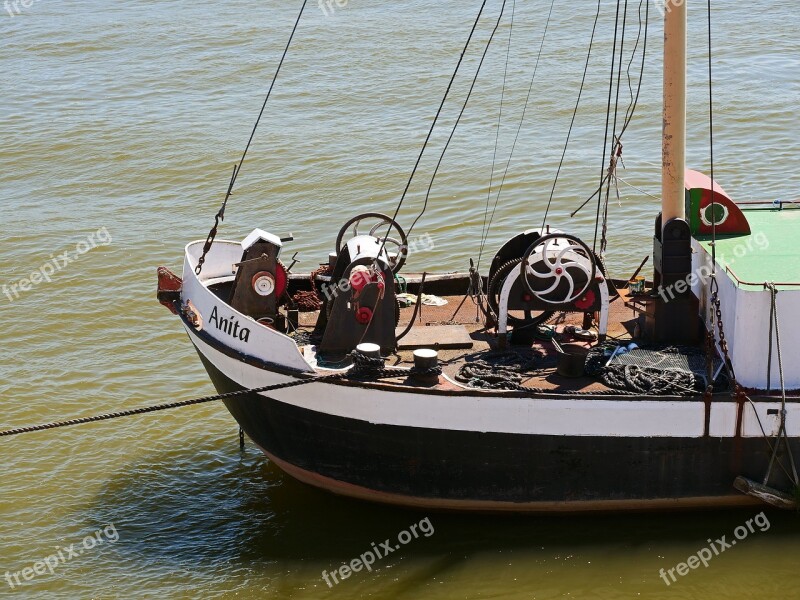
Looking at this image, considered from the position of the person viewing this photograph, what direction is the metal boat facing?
facing to the left of the viewer
